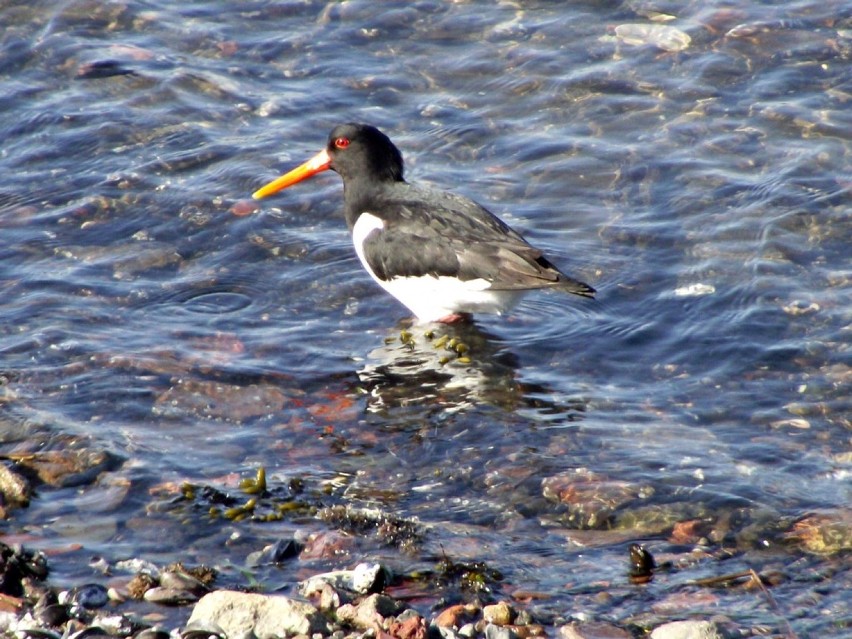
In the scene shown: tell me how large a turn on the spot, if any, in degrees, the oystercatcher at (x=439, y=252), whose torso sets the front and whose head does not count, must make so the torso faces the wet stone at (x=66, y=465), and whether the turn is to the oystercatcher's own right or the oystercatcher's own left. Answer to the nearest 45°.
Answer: approximately 45° to the oystercatcher's own left

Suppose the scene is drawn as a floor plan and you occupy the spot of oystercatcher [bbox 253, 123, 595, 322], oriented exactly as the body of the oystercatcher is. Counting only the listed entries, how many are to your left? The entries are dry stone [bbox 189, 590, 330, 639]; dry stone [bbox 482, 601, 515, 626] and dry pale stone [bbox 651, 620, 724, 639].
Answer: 3

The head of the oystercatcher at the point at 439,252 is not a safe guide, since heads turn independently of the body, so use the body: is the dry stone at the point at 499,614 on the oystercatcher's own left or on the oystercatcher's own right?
on the oystercatcher's own left

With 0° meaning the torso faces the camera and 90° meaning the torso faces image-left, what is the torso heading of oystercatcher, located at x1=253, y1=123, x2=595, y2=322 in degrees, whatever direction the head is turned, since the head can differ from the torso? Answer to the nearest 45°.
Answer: approximately 90°

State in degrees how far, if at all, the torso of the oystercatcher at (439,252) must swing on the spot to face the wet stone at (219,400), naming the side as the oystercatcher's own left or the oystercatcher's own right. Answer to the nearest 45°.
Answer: approximately 45° to the oystercatcher's own left

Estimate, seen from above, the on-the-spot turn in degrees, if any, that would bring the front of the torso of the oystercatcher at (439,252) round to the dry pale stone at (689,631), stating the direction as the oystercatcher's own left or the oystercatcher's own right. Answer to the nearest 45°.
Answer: approximately 90° to the oystercatcher's own left

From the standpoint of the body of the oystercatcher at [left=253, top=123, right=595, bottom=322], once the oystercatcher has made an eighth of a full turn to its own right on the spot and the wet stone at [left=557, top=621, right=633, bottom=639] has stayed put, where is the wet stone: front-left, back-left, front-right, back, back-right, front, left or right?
back-left

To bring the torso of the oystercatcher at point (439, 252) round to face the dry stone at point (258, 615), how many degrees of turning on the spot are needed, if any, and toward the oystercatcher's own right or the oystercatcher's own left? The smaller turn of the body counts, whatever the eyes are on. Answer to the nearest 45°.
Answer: approximately 90° to the oystercatcher's own left

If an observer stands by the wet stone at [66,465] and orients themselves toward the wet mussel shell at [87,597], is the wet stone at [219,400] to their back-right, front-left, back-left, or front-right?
back-left
